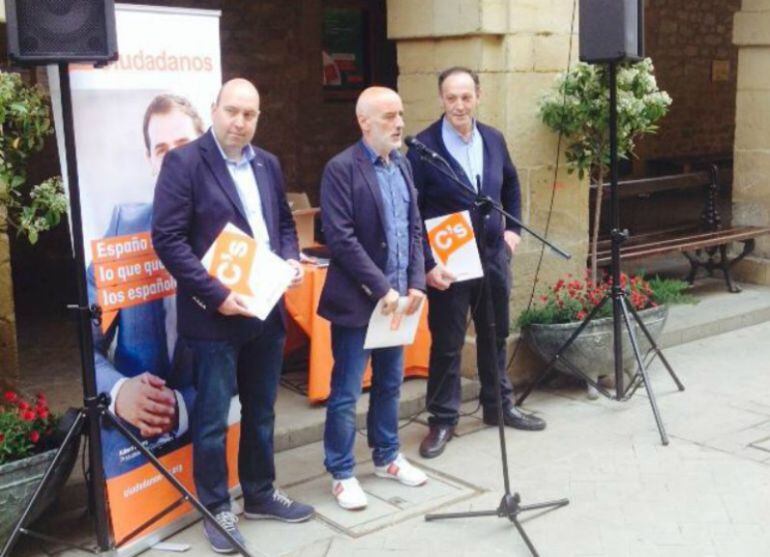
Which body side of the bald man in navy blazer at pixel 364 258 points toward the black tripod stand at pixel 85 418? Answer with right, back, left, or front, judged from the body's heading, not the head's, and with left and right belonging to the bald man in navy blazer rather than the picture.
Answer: right

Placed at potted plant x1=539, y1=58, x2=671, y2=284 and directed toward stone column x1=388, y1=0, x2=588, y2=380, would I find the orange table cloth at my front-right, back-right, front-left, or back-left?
front-left

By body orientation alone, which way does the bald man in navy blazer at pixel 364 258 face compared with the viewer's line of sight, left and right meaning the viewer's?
facing the viewer and to the right of the viewer

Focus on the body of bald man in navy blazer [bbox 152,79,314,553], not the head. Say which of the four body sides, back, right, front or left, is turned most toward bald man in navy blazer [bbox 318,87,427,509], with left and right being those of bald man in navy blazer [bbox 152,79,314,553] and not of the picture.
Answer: left

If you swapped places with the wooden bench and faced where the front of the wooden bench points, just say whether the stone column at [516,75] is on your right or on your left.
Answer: on your right

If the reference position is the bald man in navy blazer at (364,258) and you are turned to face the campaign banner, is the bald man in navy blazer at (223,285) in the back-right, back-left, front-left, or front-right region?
front-left

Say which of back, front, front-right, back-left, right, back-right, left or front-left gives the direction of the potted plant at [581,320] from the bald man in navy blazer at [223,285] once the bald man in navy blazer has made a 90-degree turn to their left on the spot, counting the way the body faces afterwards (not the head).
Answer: front

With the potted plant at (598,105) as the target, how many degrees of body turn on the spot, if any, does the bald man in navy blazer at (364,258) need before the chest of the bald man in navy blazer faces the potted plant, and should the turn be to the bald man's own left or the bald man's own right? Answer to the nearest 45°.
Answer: approximately 90° to the bald man's own left

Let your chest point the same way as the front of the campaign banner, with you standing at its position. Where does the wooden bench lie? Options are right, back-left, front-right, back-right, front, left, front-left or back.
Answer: left

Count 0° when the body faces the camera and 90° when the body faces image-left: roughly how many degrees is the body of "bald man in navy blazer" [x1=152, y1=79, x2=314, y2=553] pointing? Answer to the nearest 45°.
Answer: approximately 315°

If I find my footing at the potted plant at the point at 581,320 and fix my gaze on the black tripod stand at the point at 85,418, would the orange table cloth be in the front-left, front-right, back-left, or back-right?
front-right

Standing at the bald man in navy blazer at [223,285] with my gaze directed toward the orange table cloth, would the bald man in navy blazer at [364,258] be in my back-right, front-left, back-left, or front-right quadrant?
front-right

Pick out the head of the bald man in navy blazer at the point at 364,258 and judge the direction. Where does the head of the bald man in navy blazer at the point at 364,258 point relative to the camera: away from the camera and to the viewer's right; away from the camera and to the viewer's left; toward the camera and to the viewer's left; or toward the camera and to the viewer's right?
toward the camera and to the viewer's right
